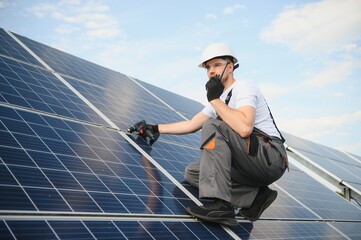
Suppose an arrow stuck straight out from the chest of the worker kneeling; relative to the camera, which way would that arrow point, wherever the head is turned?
to the viewer's left

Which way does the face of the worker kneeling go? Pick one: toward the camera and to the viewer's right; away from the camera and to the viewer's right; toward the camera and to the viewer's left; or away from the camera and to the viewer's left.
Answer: toward the camera and to the viewer's left
